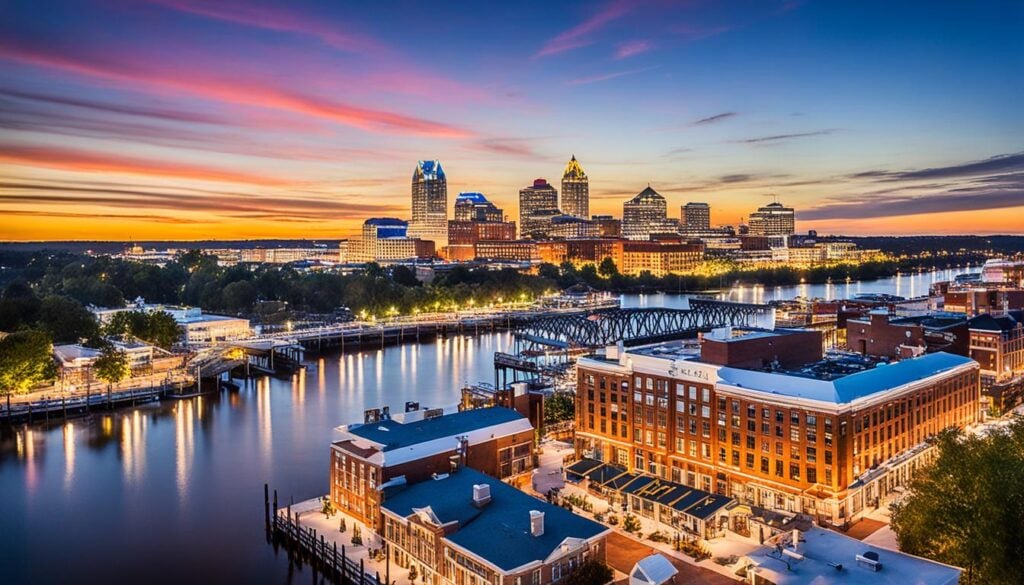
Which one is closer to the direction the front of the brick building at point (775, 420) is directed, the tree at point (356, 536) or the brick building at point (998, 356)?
the tree

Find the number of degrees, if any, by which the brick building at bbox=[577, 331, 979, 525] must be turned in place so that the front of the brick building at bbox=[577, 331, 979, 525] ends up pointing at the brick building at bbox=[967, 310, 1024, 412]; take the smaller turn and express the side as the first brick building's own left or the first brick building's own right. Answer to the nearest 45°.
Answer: approximately 180°

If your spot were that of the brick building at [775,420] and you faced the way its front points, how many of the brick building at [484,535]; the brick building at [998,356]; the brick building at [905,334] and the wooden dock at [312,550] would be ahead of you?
2

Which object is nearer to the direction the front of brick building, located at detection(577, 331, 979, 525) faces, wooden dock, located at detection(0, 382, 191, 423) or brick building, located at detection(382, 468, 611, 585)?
the brick building

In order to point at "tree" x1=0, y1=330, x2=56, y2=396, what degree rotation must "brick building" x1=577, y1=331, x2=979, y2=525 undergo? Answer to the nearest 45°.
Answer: approximately 45° to its right

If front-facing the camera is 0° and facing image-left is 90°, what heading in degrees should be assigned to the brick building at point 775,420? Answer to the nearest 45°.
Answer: approximately 45°

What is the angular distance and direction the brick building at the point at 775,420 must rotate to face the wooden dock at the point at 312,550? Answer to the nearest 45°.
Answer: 0° — it already faces it

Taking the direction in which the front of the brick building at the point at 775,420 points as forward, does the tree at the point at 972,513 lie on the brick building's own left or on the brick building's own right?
on the brick building's own left

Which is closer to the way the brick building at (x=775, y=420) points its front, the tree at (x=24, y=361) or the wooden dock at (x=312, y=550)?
the wooden dock

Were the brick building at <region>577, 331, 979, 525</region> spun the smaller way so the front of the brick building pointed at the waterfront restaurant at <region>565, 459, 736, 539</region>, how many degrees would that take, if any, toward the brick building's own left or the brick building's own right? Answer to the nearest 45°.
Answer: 0° — it already faces it
